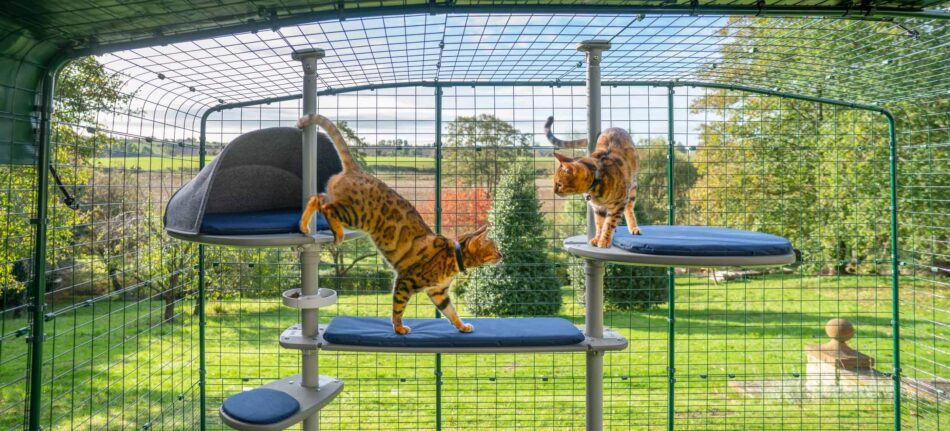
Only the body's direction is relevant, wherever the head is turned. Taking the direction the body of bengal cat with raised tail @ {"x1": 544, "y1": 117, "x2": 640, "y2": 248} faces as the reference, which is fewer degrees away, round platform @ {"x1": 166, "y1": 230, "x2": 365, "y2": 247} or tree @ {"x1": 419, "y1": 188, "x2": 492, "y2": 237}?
the round platform

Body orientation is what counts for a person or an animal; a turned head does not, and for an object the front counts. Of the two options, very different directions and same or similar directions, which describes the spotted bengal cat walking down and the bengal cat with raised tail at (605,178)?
very different directions

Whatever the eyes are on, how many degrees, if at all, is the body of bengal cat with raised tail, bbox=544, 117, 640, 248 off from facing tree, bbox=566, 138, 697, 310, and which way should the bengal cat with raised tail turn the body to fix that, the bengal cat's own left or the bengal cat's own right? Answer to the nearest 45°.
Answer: approximately 135° to the bengal cat's own right

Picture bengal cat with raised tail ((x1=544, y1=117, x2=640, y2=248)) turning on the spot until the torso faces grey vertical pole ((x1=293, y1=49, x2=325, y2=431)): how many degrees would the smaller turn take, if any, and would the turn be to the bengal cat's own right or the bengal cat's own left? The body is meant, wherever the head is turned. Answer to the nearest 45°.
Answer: approximately 45° to the bengal cat's own right

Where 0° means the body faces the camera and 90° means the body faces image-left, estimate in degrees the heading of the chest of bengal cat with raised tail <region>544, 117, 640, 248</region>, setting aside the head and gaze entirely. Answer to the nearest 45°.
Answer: approximately 45°

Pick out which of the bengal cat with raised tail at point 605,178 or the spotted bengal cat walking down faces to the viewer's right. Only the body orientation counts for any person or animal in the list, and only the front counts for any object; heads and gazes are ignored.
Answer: the spotted bengal cat walking down

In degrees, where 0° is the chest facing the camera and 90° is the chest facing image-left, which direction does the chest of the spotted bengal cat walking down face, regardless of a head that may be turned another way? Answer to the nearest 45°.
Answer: approximately 270°

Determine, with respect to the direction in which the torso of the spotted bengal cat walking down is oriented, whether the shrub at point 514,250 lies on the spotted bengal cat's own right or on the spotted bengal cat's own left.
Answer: on the spotted bengal cat's own left

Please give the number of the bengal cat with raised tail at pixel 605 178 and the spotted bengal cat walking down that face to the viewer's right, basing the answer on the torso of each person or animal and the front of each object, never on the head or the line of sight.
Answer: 1

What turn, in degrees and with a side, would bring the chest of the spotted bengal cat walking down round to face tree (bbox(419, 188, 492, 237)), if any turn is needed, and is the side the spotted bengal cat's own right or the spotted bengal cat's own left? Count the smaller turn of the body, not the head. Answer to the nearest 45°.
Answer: approximately 90° to the spotted bengal cat's own left

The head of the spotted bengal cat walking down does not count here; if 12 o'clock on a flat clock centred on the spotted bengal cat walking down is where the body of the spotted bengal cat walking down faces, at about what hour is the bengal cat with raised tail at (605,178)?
The bengal cat with raised tail is roughly at 12 o'clock from the spotted bengal cat walking down.

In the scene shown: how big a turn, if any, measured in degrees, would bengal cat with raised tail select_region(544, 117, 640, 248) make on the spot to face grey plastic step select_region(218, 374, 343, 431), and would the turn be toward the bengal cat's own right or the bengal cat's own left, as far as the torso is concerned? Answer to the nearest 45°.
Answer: approximately 45° to the bengal cat's own right

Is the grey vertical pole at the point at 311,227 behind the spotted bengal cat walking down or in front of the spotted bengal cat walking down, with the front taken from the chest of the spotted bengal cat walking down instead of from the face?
behind
